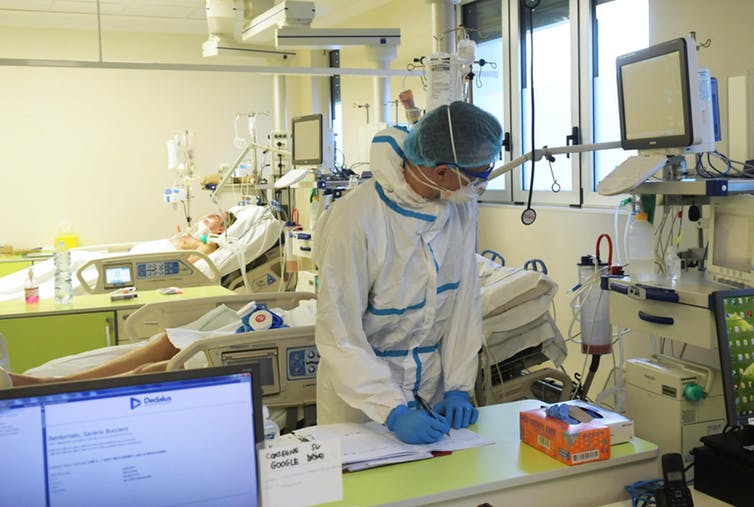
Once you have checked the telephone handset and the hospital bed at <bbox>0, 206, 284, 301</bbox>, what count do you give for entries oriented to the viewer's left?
1

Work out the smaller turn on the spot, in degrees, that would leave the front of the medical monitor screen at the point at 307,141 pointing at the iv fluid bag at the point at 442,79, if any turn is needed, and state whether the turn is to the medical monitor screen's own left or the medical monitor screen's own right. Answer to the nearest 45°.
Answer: approximately 45° to the medical monitor screen's own left

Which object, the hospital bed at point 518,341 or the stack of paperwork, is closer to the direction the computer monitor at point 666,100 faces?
the stack of paperwork

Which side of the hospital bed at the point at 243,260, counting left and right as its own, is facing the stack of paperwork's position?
left

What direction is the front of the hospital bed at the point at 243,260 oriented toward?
to the viewer's left

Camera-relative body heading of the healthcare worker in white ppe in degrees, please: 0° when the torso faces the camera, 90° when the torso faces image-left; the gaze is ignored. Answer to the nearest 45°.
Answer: approximately 315°

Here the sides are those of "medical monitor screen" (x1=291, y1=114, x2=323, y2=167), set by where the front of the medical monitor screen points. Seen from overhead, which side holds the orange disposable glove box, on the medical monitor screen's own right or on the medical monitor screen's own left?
on the medical monitor screen's own left

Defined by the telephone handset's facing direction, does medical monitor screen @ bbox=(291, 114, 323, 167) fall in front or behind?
behind

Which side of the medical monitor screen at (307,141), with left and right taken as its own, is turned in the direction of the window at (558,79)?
left

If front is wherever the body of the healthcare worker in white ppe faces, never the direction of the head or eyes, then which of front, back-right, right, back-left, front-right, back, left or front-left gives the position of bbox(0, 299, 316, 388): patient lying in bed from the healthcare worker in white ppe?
back

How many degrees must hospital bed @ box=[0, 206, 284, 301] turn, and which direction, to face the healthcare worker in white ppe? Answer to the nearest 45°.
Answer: approximately 90° to its left

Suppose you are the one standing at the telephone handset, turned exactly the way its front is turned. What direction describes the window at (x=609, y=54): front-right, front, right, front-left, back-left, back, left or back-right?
back

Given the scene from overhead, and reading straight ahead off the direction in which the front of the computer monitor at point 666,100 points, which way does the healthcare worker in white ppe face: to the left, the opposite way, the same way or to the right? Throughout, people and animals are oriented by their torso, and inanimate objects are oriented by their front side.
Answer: to the left

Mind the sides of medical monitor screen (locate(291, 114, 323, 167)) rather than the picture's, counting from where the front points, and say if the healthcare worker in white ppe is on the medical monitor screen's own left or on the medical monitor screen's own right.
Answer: on the medical monitor screen's own left

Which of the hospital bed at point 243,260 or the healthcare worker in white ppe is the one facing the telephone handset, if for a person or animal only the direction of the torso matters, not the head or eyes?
the healthcare worker in white ppe
